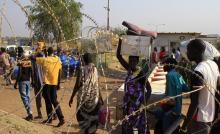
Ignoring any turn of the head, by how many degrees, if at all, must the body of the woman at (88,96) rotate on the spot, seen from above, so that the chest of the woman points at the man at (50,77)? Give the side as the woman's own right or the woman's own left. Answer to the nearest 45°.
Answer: approximately 45° to the woman's own left

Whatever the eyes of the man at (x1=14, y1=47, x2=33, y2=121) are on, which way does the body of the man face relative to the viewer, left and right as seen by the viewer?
facing away from the viewer and to the left of the viewer

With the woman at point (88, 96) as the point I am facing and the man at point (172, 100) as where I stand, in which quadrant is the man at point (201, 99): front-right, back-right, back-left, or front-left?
back-left

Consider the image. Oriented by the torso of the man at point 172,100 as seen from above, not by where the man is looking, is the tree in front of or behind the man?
in front

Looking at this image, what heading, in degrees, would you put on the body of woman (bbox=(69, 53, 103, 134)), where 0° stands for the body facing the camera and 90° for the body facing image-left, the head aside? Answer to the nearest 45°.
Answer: approximately 180°

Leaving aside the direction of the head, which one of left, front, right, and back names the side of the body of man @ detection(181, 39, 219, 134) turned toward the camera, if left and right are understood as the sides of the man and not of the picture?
left
